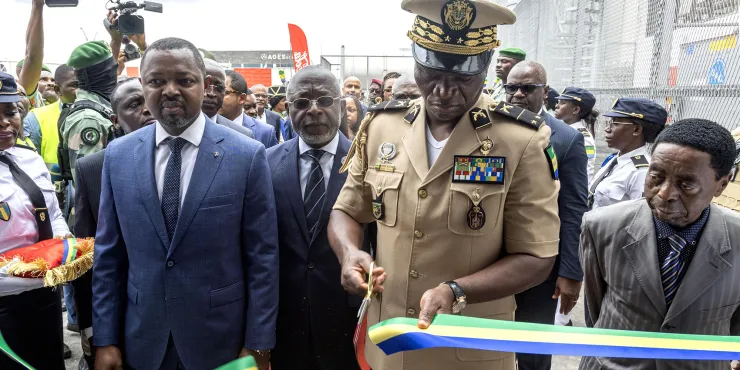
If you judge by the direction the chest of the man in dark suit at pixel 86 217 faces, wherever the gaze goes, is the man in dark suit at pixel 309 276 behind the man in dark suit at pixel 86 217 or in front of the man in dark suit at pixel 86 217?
in front

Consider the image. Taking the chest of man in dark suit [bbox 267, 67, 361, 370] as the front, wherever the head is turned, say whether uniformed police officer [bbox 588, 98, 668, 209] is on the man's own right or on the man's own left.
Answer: on the man's own left

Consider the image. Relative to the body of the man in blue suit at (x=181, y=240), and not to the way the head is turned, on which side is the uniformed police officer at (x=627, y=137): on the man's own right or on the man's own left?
on the man's own left

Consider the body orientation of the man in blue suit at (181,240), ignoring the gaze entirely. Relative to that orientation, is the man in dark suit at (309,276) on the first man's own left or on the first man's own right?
on the first man's own left

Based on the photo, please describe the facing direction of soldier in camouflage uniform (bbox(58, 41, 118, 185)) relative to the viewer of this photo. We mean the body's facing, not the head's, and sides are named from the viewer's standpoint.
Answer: facing to the right of the viewer

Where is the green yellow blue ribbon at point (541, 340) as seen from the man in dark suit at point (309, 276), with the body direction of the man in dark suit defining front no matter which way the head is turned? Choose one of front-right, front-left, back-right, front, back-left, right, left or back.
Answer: front-left

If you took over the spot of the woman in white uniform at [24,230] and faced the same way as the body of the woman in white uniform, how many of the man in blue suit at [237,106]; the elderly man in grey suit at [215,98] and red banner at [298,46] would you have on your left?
3
